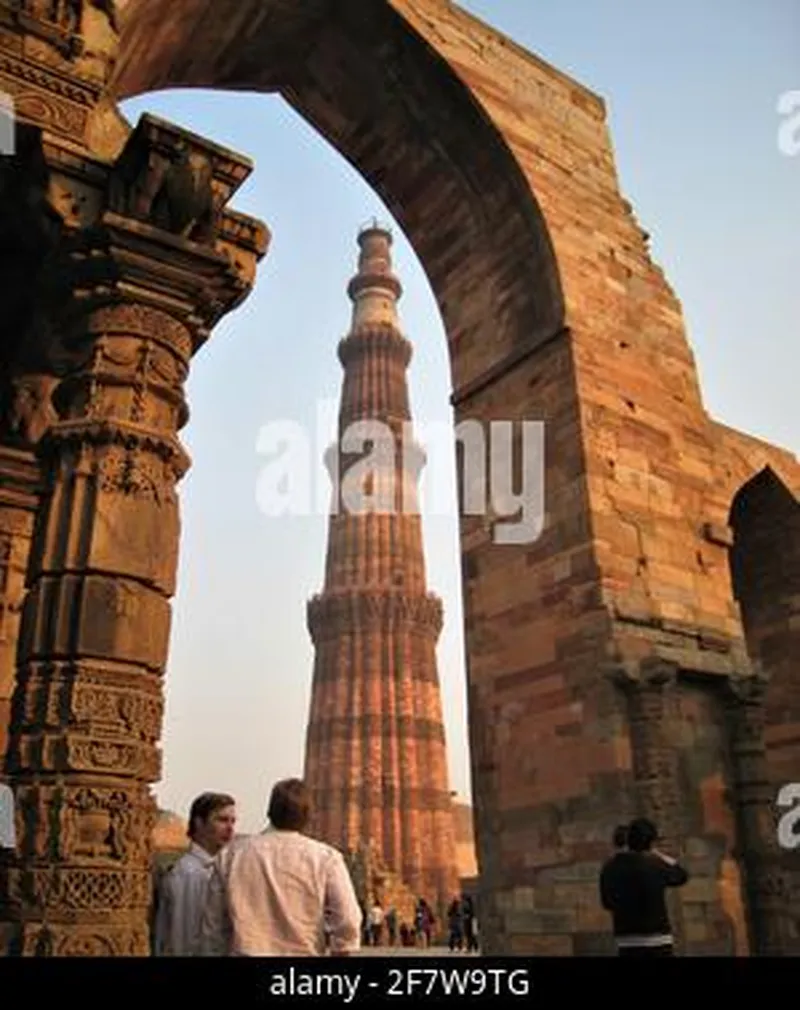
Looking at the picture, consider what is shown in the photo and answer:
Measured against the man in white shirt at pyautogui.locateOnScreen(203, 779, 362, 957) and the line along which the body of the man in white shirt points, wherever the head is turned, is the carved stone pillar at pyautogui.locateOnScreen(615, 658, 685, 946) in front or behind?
in front

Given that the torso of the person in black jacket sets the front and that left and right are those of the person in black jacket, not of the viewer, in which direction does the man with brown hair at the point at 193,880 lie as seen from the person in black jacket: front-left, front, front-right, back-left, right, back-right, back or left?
back-left

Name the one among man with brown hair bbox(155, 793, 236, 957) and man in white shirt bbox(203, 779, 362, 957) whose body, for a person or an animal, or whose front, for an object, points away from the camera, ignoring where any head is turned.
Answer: the man in white shirt

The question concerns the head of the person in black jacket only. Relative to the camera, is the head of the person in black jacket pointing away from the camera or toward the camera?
away from the camera

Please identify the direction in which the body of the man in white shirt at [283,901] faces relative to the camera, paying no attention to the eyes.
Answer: away from the camera

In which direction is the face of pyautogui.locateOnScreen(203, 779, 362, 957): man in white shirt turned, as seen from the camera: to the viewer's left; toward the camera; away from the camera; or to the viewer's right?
away from the camera

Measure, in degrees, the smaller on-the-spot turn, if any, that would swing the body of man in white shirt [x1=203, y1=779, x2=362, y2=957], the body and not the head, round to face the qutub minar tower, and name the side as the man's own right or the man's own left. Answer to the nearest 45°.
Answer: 0° — they already face it

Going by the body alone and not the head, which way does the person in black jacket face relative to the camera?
away from the camera

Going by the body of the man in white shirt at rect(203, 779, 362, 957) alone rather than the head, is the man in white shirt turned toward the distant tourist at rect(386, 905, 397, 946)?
yes
